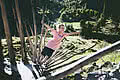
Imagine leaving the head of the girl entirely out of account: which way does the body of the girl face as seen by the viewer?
toward the camera

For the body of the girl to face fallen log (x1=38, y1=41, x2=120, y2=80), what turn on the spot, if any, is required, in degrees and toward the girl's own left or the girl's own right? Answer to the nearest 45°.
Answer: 0° — they already face it
